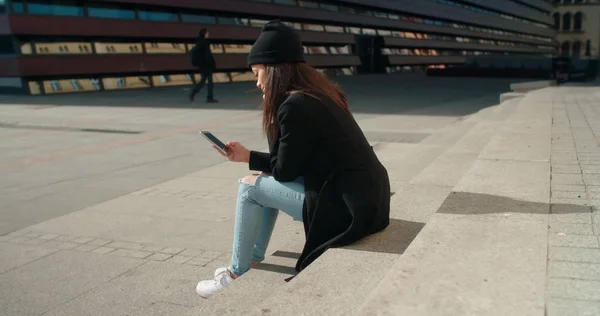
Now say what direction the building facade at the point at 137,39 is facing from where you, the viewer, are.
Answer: facing the viewer and to the right of the viewer

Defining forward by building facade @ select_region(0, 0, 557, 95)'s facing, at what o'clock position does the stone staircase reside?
The stone staircase is roughly at 1 o'clock from the building facade.

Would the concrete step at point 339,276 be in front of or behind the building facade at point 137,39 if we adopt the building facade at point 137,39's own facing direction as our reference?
in front

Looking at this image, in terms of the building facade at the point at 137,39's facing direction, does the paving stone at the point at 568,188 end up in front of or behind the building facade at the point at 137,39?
in front
